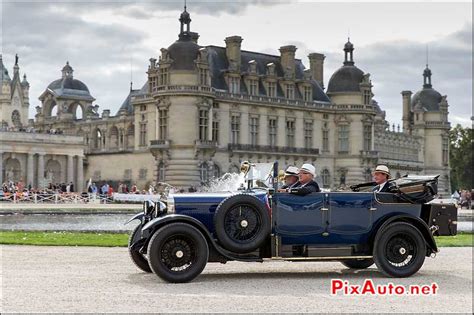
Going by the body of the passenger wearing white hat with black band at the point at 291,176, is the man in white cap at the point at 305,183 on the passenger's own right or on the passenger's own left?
on the passenger's own left

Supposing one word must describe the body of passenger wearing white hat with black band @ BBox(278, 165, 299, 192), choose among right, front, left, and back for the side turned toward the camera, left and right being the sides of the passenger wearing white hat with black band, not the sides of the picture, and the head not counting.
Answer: left
